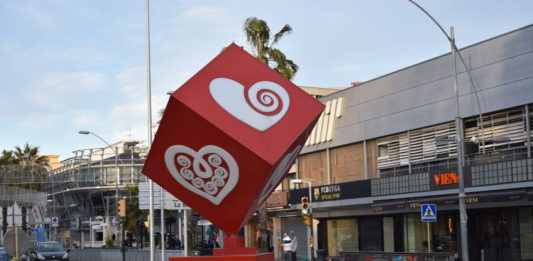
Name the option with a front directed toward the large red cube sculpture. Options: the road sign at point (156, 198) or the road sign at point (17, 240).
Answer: the road sign at point (156, 198)

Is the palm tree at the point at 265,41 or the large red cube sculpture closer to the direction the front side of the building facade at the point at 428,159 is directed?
the large red cube sculpture

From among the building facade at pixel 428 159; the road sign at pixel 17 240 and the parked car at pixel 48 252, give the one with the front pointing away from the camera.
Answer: the road sign

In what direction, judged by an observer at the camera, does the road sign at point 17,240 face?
facing away from the viewer

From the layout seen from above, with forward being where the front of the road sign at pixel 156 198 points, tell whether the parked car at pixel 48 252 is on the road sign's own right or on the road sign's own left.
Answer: on the road sign's own right

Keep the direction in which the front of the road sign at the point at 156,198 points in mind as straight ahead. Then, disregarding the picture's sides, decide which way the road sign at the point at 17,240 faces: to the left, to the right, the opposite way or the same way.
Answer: the opposite way

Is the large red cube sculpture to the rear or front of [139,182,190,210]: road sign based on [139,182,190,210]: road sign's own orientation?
to the front

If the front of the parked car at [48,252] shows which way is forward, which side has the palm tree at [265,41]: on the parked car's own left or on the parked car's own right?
on the parked car's own left

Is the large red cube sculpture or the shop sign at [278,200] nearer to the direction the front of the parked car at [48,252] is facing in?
the large red cube sculpture
